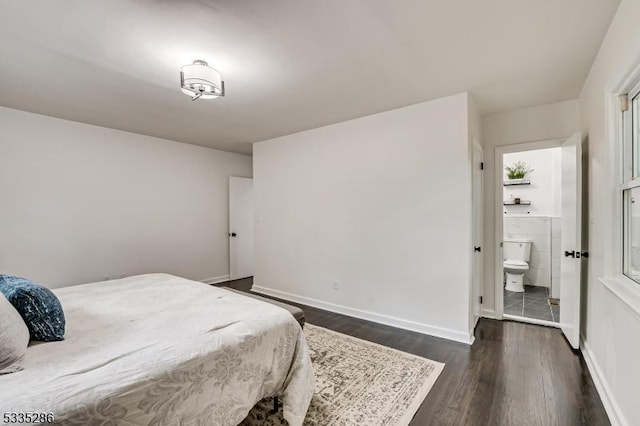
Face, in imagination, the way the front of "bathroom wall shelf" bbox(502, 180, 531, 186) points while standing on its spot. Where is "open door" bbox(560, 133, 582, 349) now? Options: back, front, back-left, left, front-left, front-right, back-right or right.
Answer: front

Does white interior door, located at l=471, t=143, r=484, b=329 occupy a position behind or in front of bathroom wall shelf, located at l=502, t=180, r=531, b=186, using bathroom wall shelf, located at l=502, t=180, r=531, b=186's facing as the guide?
in front

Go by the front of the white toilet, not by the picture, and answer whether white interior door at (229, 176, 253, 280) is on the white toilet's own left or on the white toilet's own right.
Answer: on the white toilet's own right

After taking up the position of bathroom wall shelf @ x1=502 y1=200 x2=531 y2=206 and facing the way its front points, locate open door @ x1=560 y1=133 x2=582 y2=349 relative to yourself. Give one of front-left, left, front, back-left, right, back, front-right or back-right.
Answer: front

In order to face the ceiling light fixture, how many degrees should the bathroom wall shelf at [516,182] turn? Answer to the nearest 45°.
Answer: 0° — it already faces it

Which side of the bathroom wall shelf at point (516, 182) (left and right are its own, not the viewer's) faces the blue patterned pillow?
front

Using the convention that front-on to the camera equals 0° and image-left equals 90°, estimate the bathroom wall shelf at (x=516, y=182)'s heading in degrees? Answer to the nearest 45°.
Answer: approximately 0°

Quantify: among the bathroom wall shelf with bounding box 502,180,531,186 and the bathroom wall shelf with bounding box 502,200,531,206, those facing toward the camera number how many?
2

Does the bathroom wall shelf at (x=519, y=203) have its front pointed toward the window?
yes

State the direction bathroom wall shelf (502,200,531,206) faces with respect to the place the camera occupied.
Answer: facing the viewer
